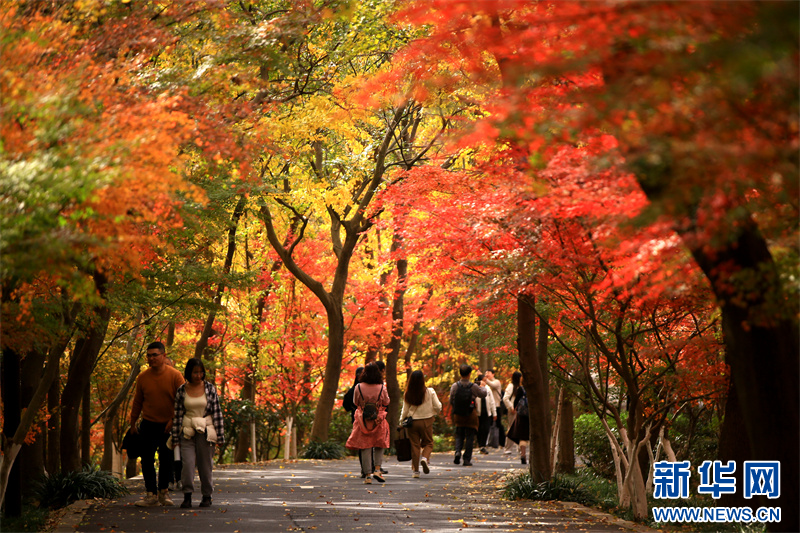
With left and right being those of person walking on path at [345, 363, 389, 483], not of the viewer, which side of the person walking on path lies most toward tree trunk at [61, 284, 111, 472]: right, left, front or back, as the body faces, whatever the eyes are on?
left

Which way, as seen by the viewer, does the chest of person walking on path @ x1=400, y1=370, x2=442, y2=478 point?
away from the camera

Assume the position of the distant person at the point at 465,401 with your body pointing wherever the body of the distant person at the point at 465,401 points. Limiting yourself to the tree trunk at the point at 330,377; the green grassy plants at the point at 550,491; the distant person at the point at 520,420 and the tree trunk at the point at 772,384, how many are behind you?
2

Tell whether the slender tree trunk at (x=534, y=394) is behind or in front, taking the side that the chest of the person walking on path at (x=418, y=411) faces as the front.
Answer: behind

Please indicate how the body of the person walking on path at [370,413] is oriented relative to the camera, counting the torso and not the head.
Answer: away from the camera

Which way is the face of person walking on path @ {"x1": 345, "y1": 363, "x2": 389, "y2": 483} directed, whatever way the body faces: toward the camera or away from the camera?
away from the camera

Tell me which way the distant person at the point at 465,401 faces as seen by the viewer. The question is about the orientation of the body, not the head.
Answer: away from the camera

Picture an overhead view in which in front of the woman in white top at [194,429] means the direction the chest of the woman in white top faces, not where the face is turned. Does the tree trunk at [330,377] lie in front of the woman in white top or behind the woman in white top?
behind

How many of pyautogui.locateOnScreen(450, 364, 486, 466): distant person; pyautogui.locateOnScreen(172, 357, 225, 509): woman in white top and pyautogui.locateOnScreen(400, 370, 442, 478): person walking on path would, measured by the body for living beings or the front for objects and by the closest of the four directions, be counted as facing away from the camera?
2

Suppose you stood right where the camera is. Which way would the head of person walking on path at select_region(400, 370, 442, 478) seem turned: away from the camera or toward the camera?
away from the camera
